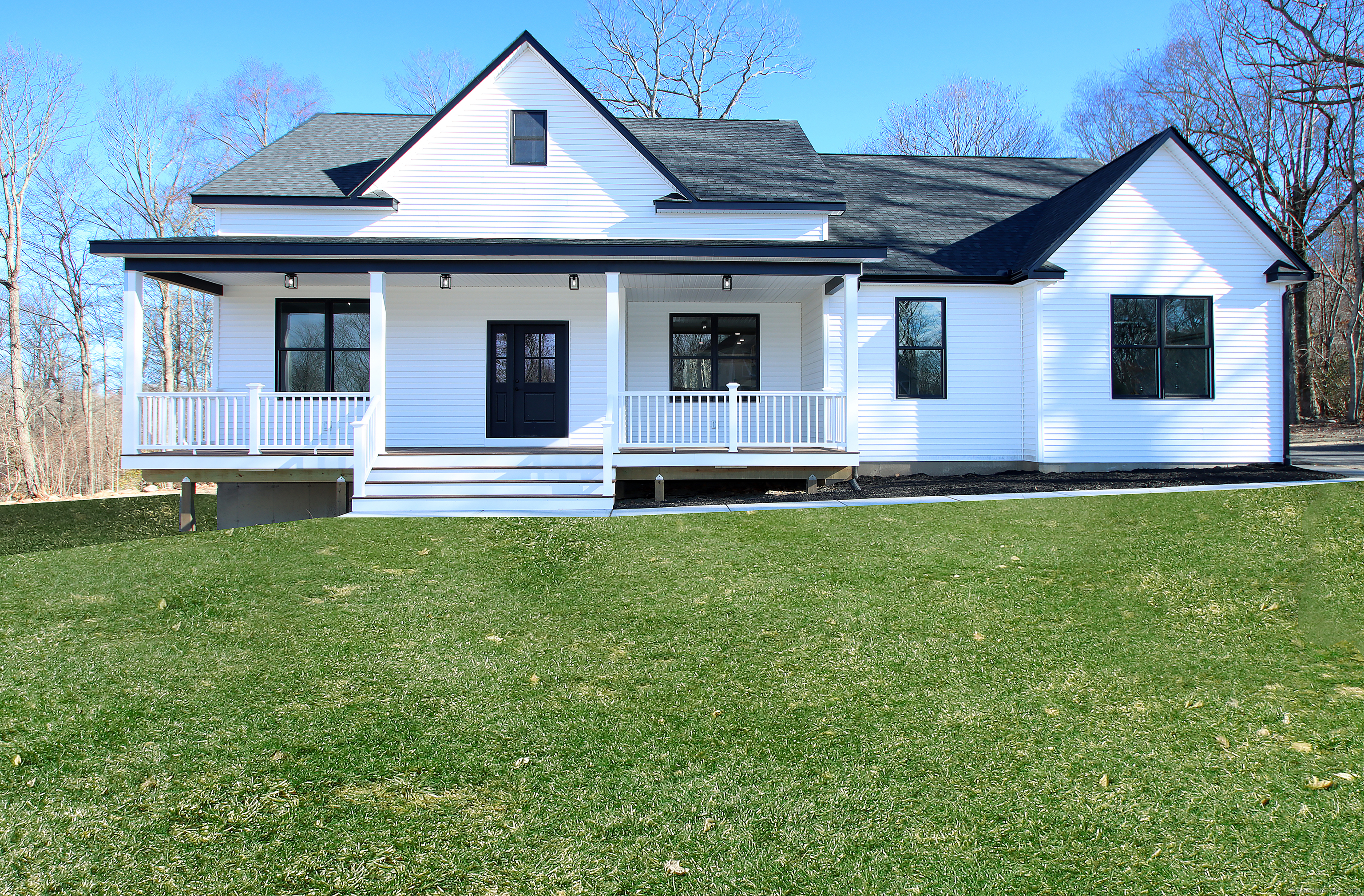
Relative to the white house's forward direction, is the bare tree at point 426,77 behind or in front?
behind

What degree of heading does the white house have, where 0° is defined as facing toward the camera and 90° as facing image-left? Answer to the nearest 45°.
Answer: approximately 0°

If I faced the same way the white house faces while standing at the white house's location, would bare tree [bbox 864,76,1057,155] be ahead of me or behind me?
behind
